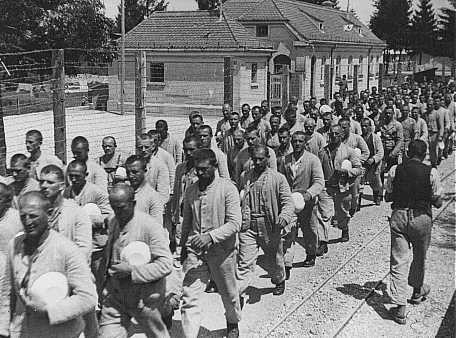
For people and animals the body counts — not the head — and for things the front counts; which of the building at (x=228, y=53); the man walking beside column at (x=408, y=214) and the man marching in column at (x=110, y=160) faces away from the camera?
the man walking beside column

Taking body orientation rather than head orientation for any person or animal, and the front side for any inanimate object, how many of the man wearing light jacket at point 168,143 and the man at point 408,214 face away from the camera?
1

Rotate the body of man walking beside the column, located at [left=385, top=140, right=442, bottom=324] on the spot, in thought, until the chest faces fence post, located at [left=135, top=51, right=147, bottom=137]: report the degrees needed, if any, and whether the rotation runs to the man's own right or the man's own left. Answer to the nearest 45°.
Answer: approximately 45° to the man's own left

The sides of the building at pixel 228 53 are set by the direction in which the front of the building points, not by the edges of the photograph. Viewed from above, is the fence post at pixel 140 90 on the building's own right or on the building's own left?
on the building's own right

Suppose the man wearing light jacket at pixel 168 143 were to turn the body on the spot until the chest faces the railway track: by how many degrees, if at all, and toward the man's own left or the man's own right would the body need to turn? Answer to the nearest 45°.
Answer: approximately 90° to the man's own left

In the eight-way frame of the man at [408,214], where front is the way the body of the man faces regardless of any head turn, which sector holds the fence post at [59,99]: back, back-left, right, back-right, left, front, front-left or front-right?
left

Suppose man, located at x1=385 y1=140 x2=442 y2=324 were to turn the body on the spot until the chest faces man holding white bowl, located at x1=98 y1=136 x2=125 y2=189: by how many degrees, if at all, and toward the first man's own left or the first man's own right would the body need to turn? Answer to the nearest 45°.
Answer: approximately 90° to the first man's own left

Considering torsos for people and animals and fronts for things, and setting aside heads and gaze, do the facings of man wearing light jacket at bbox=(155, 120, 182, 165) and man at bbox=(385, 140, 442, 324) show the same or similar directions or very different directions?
very different directions

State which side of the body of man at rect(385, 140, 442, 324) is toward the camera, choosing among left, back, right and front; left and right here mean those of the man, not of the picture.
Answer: back

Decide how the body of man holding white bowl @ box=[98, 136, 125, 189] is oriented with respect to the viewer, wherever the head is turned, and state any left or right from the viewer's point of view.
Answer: facing the viewer and to the left of the viewer

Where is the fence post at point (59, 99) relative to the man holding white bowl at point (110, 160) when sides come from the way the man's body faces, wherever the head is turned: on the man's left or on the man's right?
on the man's right

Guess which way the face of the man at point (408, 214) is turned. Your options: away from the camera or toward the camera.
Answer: away from the camera

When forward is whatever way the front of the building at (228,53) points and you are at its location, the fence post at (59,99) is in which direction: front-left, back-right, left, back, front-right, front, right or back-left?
front-right

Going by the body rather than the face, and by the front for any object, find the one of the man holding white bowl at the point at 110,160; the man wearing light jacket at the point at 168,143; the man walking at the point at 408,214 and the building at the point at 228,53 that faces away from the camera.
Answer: the man walking

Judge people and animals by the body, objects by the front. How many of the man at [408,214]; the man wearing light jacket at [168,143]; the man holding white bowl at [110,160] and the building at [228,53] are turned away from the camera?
1

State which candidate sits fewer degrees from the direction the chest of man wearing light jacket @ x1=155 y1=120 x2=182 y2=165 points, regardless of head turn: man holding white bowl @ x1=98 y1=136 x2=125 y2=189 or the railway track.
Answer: the man holding white bowl
